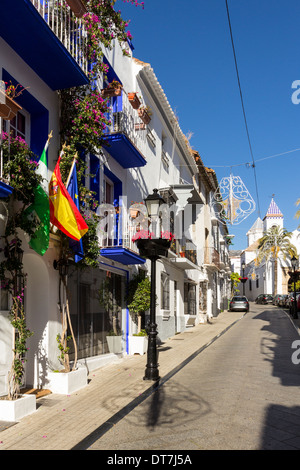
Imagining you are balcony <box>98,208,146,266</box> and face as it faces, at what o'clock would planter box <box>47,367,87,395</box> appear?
The planter box is roughly at 2 o'clock from the balcony.

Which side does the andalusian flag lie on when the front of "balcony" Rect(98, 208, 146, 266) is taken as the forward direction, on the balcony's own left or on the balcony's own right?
on the balcony's own right

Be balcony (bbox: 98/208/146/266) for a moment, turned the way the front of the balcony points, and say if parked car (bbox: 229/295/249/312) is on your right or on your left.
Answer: on your left

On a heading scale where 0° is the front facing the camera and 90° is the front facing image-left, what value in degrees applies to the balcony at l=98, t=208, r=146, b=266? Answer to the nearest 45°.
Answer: approximately 315°

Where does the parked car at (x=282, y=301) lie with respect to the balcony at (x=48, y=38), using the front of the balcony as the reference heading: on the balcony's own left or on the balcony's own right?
on the balcony's own left

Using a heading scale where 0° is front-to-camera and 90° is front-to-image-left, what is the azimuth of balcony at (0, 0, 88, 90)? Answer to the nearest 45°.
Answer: approximately 315°
